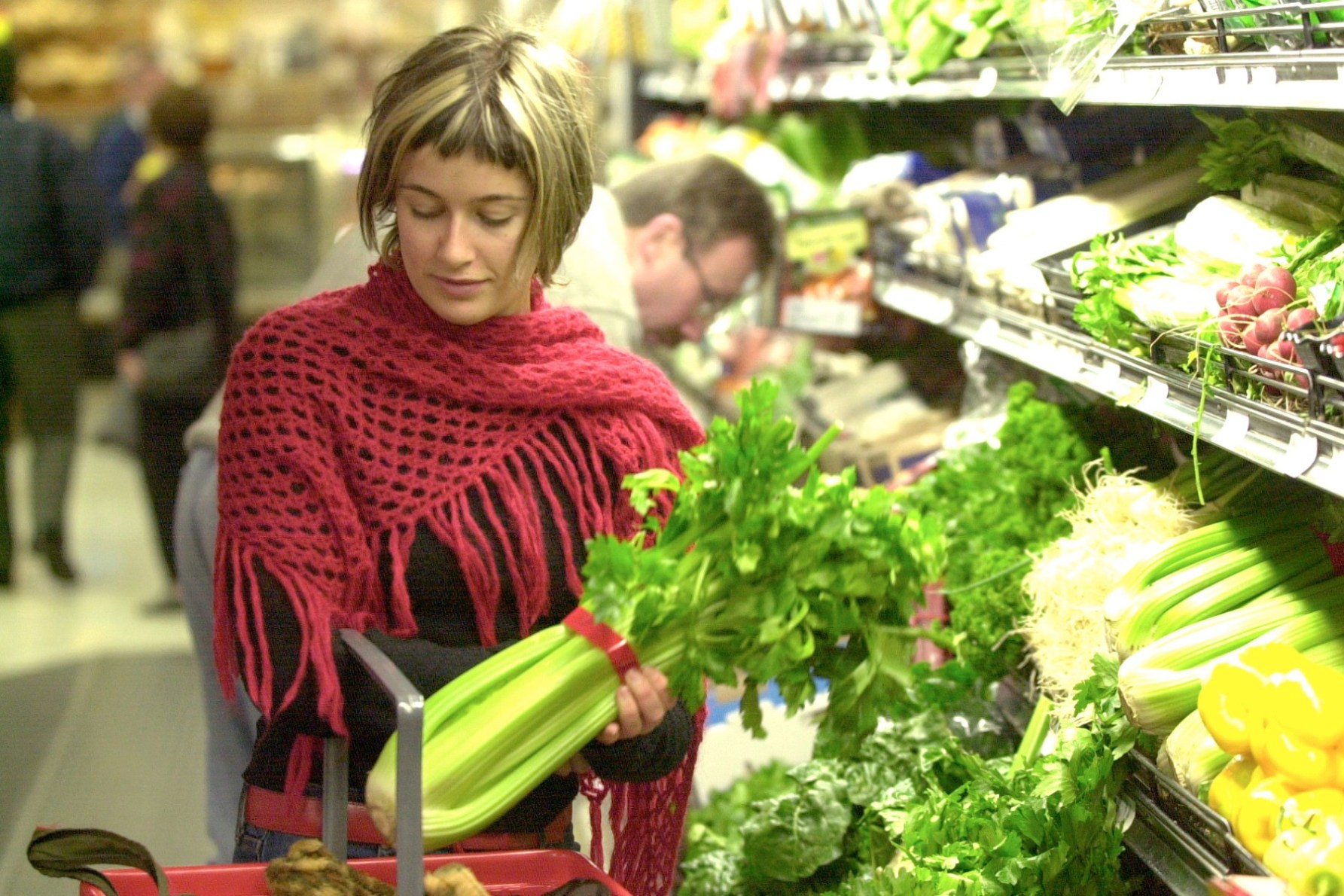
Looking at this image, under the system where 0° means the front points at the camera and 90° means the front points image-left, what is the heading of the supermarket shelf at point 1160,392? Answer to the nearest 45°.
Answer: approximately 45°

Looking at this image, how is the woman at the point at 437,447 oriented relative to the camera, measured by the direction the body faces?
toward the camera

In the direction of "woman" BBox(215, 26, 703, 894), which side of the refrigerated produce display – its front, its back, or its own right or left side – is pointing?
front

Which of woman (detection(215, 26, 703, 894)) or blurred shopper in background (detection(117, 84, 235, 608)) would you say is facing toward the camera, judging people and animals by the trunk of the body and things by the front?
the woman

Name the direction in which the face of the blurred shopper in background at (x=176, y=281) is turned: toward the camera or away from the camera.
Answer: away from the camera

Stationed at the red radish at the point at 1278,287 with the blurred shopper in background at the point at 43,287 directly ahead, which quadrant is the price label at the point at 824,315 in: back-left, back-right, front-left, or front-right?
front-right

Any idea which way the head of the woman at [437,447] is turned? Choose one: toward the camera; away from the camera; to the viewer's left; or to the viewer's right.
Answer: toward the camera

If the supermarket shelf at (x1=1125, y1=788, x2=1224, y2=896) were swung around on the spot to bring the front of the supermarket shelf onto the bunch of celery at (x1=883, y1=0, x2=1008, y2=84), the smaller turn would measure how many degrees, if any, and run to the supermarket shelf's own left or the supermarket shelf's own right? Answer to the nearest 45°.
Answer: approximately 135° to the supermarket shelf's own right

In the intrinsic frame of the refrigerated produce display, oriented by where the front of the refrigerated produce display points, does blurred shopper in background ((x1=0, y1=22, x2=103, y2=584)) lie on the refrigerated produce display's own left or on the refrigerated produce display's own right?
on the refrigerated produce display's own right

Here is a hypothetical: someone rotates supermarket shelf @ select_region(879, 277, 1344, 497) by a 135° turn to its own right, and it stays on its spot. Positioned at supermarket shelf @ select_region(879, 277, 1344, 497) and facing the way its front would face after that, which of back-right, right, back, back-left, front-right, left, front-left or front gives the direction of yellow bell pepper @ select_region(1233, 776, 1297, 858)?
back

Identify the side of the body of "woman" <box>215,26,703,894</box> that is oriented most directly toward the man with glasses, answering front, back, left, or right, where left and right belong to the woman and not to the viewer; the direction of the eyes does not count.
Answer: back

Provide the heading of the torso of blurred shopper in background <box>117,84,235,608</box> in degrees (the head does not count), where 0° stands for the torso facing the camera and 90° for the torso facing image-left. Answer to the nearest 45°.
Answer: approximately 135°

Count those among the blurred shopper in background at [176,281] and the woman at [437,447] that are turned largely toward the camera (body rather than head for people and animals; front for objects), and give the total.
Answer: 1
